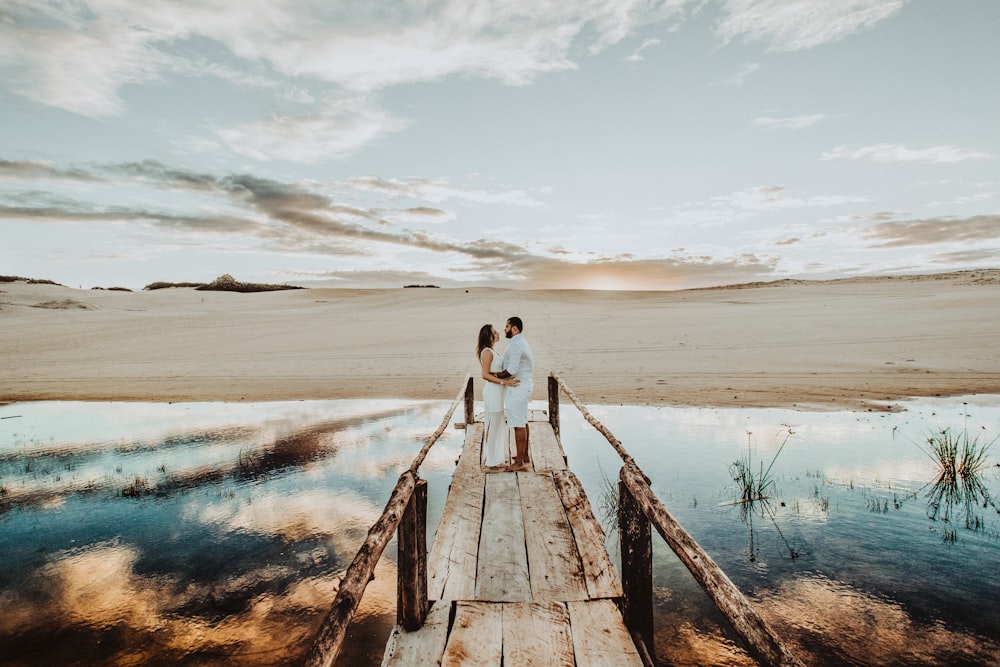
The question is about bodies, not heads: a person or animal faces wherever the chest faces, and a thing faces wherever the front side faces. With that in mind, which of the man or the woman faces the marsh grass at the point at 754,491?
the woman

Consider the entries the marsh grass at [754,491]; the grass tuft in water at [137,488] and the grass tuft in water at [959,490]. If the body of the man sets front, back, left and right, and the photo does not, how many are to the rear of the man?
2

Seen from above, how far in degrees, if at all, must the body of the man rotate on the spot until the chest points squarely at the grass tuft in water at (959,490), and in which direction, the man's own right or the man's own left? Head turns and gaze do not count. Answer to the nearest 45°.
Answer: approximately 180°

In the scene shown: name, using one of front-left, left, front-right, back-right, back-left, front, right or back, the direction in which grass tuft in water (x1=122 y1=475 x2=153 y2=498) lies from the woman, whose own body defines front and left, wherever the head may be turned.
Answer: back

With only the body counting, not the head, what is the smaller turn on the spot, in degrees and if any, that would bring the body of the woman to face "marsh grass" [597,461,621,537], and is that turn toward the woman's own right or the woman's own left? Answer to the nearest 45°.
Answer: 0° — they already face it

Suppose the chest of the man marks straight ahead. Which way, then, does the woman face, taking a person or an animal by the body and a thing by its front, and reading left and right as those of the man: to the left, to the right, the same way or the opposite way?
the opposite way

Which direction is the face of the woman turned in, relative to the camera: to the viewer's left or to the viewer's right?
to the viewer's right

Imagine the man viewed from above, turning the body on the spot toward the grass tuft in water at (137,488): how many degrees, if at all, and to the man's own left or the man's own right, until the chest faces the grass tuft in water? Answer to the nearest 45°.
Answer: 0° — they already face it

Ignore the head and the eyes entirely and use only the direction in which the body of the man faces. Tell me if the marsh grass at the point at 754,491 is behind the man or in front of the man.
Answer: behind

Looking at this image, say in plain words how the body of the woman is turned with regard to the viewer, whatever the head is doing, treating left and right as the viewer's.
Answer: facing to the right of the viewer

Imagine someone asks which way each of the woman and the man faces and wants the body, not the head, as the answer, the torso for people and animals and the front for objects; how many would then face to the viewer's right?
1

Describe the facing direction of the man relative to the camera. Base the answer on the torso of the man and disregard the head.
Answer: to the viewer's left

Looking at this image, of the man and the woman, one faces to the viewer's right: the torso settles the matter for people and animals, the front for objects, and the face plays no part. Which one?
the woman

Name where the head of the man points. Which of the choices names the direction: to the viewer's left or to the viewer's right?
to the viewer's left

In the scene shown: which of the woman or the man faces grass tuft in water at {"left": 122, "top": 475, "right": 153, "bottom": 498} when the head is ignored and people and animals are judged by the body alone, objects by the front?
the man
